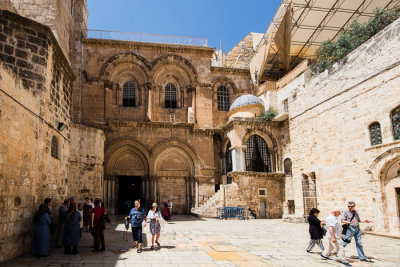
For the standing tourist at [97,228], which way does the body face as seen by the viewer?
away from the camera

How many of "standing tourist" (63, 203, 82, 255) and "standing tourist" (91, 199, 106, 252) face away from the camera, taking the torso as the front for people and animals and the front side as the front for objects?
2

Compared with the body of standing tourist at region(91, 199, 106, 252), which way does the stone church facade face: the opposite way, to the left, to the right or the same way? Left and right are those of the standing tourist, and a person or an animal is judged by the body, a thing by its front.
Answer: the opposite way

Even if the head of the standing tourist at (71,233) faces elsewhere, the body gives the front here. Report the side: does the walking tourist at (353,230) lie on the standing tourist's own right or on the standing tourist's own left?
on the standing tourist's own right

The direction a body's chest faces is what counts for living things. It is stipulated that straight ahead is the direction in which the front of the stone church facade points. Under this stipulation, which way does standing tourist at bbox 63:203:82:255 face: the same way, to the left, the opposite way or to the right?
the opposite way

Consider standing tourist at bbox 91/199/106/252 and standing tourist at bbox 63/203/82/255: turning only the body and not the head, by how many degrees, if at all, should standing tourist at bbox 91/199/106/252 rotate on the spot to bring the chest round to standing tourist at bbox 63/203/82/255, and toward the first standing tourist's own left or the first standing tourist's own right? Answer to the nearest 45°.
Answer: approximately 90° to the first standing tourist's own left

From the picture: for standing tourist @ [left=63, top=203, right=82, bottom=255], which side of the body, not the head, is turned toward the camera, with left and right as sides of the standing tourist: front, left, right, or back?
back

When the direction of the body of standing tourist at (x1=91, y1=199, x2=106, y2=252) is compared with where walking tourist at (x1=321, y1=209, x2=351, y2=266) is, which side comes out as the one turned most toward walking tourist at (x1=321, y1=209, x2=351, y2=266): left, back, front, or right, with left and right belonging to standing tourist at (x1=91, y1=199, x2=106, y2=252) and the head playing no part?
right
